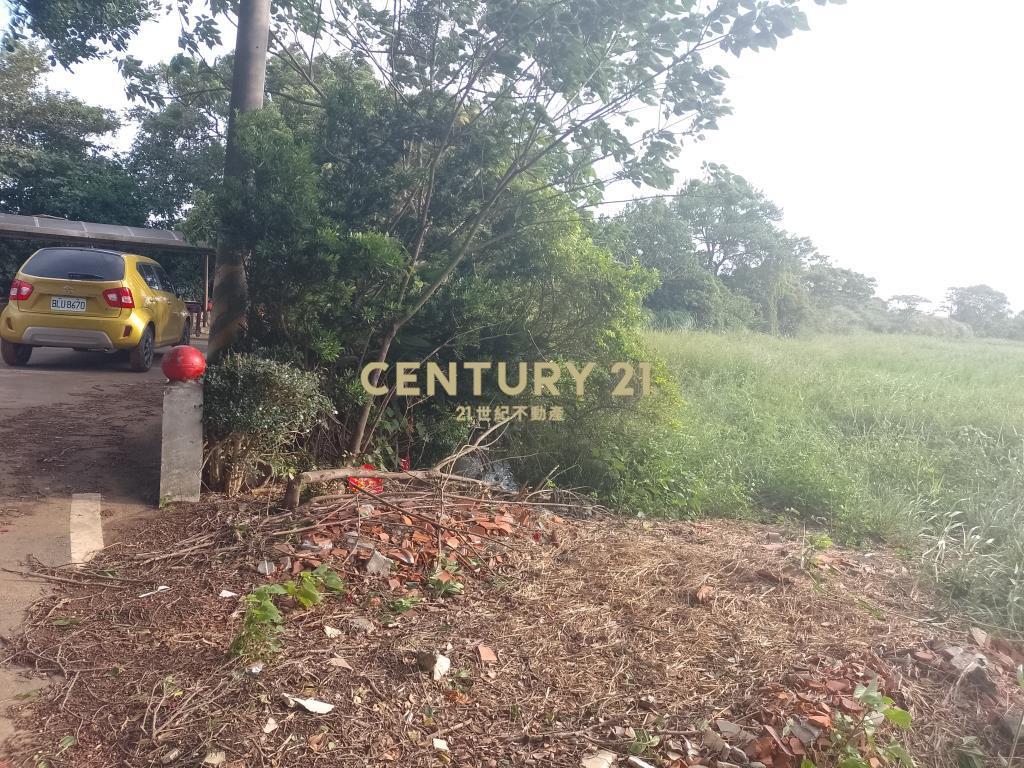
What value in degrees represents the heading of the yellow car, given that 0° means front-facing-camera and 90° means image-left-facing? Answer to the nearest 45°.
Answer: approximately 225°

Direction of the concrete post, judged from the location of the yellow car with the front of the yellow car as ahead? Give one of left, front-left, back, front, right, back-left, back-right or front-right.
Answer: back-right

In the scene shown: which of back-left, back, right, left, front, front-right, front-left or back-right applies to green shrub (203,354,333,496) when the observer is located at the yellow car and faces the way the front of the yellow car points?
back-right

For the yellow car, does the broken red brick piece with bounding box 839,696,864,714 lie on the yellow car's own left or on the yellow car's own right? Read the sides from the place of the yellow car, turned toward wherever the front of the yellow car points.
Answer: on the yellow car's own right

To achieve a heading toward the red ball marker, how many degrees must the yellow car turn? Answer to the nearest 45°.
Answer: approximately 135° to its right

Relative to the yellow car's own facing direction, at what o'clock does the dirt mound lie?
The dirt mound is roughly at 4 o'clock from the yellow car.

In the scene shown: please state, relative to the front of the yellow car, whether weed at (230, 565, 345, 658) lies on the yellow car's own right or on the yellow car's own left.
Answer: on the yellow car's own right

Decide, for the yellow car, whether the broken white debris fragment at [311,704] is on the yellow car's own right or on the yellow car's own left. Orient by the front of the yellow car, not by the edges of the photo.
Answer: on the yellow car's own right

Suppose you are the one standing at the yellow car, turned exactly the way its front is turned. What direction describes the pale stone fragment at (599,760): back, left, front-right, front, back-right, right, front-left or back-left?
back-right

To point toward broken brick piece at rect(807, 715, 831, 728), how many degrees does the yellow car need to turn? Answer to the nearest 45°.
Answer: approximately 135° to its right
